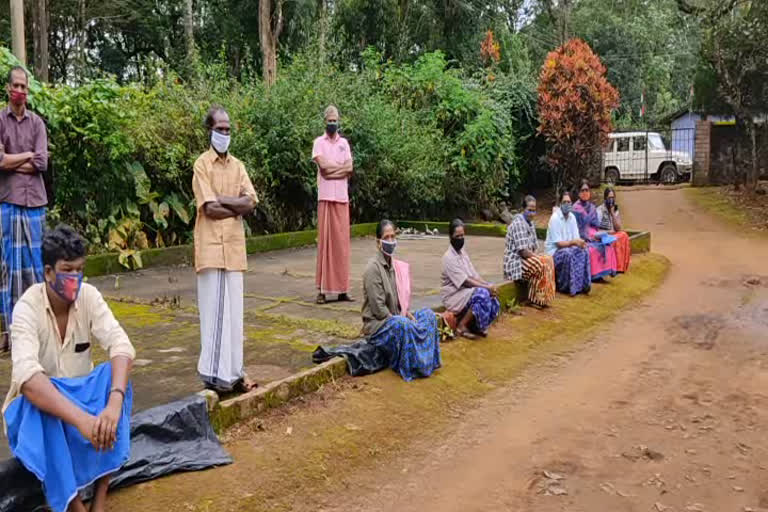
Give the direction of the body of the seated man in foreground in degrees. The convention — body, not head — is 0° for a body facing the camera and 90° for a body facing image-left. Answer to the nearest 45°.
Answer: approximately 315°

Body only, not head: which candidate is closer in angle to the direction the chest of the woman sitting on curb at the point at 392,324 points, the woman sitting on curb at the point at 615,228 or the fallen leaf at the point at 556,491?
the fallen leaf

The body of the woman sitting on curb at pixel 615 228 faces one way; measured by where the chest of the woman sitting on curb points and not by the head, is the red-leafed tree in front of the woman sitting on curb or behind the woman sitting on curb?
behind

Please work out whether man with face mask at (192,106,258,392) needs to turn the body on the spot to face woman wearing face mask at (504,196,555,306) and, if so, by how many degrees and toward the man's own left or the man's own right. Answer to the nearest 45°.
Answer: approximately 90° to the man's own left

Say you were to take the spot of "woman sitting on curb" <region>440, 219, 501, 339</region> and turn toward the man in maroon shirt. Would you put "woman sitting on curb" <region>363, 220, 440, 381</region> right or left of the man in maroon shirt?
left

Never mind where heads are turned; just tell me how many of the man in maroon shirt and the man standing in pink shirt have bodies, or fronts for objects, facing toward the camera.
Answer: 2

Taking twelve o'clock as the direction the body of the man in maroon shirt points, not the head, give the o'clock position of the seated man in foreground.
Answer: The seated man in foreground is roughly at 12 o'clock from the man in maroon shirt.

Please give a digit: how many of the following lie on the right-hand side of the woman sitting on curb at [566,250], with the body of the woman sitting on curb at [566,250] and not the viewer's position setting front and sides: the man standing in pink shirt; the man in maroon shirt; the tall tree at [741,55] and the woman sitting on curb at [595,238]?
2

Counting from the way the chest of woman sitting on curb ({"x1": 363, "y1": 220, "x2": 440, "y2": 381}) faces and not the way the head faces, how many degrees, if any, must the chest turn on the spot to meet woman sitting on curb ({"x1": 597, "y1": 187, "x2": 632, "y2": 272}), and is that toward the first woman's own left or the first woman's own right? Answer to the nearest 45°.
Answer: approximately 90° to the first woman's own left

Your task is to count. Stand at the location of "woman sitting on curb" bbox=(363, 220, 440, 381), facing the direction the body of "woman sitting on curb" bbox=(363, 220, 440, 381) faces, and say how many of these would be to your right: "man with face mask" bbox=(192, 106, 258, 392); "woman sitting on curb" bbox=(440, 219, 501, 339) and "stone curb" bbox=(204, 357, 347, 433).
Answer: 2

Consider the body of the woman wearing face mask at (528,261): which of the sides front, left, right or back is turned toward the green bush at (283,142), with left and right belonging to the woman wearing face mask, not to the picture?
back
